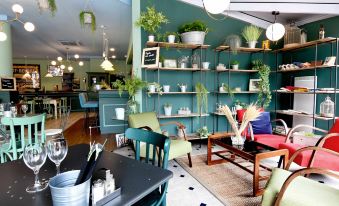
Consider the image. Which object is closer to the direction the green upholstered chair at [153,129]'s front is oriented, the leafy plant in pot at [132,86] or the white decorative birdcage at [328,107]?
the white decorative birdcage

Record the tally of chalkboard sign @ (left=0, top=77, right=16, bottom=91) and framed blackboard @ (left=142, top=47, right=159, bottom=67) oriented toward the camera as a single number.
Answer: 2

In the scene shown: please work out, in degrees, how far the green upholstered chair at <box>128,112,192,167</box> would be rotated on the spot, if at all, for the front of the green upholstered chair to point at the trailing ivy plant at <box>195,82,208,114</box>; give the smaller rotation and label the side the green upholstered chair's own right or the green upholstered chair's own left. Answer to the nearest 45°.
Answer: approximately 90° to the green upholstered chair's own left

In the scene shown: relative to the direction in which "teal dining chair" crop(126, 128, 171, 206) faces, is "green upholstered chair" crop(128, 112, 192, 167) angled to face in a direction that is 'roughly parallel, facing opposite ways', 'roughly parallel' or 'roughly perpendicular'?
roughly perpendicular

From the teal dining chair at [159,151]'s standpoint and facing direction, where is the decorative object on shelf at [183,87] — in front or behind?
behind

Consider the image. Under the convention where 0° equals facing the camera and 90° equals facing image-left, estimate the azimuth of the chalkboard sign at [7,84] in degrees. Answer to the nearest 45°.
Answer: approximately 0°

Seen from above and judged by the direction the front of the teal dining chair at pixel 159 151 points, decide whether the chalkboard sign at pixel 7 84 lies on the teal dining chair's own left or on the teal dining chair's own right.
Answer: on the teal dining chair's own right

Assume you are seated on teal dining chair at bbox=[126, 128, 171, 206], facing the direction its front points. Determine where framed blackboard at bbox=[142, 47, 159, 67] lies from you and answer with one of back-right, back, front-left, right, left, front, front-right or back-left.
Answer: back-right

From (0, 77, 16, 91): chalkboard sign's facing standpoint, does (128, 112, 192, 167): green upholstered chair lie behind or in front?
in front

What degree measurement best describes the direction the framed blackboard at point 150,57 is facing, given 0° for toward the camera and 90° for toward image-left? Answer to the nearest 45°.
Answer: approximately 0°

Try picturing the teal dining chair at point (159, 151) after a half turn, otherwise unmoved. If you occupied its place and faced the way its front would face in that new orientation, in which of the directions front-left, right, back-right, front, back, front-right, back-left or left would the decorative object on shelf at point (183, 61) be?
front-left

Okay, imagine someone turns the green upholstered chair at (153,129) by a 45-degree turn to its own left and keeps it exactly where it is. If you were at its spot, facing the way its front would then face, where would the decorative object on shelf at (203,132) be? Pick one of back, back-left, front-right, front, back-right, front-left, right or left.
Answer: front-left

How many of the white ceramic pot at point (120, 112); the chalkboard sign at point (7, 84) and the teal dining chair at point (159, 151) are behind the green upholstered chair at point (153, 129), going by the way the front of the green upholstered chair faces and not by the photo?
2
